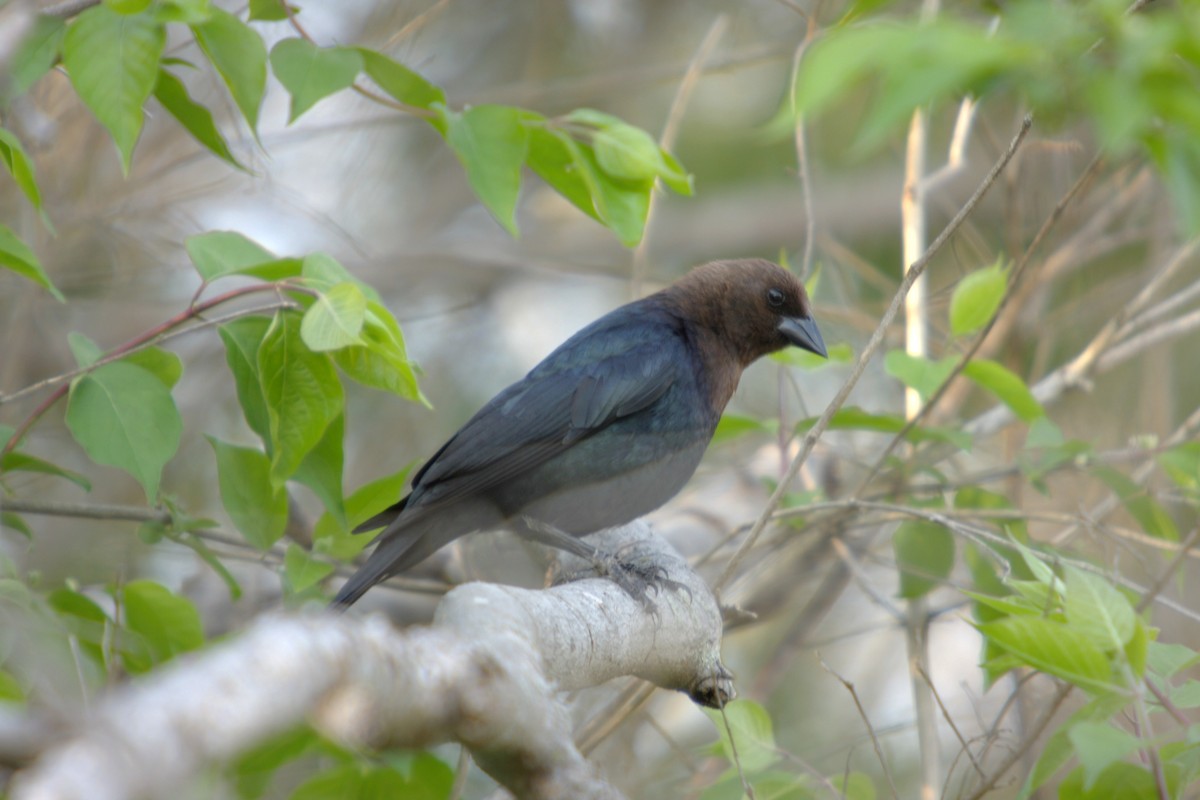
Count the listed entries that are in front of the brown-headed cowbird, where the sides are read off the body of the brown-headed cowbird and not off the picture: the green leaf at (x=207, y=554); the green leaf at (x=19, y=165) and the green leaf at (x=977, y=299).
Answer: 1

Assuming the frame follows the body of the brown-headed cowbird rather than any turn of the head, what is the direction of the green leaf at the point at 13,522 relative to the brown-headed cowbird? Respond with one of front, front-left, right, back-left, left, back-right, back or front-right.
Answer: back-right

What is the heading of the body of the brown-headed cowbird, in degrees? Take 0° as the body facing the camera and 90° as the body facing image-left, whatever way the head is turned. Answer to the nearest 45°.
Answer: approximately 270°
